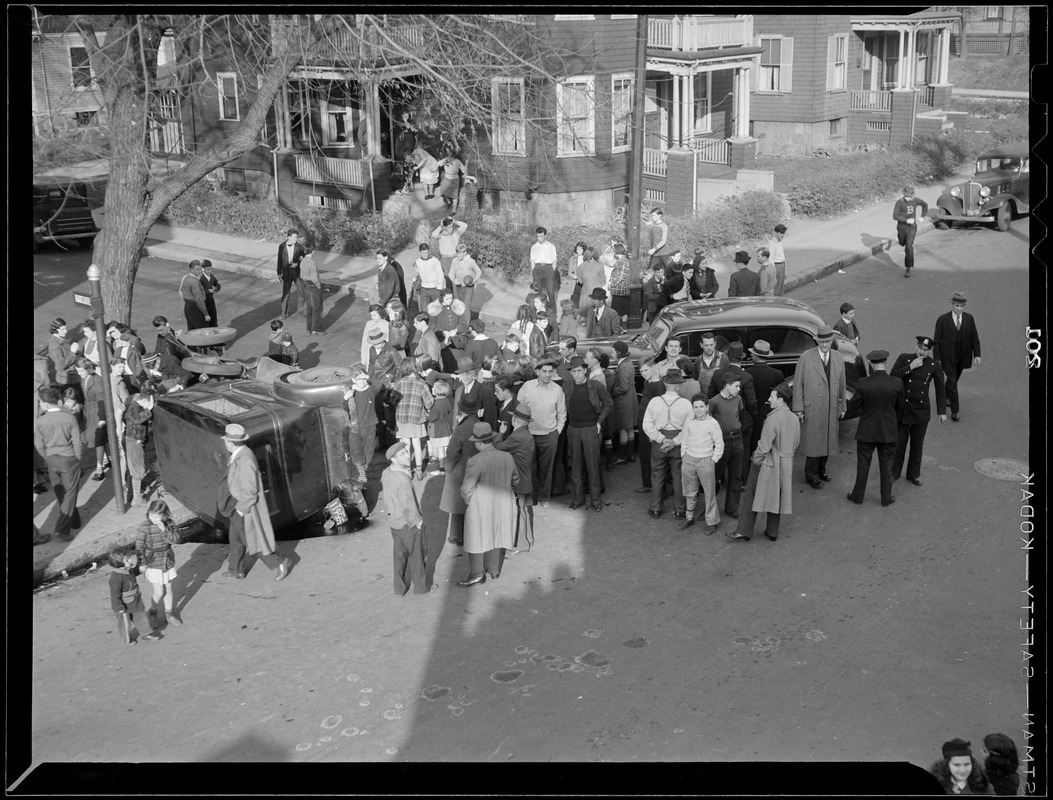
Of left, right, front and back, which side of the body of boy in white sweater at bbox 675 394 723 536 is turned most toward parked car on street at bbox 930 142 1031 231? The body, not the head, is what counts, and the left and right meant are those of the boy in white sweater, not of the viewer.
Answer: back

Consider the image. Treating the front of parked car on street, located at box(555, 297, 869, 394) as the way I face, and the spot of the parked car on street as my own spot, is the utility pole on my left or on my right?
on my right

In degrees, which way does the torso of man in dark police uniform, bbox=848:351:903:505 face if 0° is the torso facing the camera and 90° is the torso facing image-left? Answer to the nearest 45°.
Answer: approximately 180°

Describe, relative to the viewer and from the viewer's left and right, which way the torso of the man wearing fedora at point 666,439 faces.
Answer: facing away from the viewer

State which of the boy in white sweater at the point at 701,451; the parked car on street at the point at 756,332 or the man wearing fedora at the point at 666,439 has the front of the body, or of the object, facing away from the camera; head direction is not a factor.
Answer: the man wearing fedora

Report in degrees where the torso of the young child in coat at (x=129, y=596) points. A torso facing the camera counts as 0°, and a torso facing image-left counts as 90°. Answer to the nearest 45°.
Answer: approximately 315°

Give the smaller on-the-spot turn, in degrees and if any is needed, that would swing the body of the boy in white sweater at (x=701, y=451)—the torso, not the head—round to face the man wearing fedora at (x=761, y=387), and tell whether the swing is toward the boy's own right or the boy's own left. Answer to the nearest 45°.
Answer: approximately 180°

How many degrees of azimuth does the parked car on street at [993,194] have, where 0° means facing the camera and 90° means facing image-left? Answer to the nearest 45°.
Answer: approximately 45°

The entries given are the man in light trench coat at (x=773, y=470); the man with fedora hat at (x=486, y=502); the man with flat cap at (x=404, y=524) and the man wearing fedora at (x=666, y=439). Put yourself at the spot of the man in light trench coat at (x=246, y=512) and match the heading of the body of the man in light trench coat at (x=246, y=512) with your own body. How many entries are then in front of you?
0

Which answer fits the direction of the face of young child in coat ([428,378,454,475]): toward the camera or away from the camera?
away from the camera

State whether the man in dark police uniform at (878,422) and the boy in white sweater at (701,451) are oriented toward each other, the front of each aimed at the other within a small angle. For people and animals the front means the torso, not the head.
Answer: no

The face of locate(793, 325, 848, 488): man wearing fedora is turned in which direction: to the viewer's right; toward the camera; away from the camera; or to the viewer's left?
toward the camera

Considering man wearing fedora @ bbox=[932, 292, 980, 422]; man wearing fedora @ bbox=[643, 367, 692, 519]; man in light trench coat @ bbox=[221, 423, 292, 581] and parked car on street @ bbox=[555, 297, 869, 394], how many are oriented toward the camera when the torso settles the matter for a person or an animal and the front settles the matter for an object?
1

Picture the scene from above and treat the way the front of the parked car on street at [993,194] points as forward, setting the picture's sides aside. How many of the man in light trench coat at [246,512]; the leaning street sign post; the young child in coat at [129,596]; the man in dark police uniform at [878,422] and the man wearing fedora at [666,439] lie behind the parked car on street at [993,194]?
0

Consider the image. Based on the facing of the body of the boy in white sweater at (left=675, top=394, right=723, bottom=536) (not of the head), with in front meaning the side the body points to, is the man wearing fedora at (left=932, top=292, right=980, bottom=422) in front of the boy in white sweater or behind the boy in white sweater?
behind

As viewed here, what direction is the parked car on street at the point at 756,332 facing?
to the viewer's left

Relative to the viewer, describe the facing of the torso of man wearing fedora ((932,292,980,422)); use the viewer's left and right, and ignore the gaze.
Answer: facing the viewer
